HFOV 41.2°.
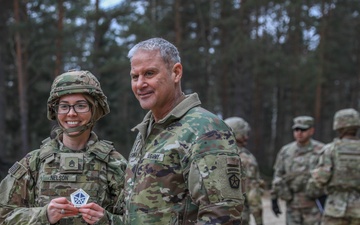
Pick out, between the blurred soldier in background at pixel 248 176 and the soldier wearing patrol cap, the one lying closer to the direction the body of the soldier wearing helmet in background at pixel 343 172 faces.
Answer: the soldier wearing patrol cap

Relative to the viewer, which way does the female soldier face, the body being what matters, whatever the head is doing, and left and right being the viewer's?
facing the viewer

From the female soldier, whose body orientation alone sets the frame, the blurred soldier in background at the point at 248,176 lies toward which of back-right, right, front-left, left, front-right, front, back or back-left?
back-left

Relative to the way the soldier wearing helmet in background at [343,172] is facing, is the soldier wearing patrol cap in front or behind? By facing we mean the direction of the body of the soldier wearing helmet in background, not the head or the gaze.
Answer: in front

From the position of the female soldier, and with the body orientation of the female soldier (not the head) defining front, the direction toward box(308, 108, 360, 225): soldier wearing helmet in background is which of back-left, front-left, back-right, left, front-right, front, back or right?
back-left

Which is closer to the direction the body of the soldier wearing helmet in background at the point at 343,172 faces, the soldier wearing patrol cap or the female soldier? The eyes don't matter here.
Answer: the soldier wearing patrol cap
